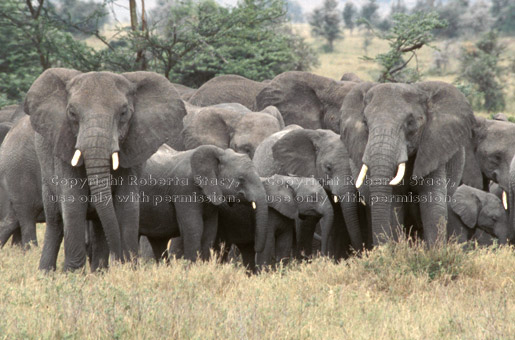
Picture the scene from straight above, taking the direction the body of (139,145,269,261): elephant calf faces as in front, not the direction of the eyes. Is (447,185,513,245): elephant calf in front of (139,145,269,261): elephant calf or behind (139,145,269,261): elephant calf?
in front

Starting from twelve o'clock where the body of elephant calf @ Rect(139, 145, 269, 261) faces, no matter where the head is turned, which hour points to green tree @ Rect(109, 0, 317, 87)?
The green tree is roughly at 9 o'clock from the elephant calf.

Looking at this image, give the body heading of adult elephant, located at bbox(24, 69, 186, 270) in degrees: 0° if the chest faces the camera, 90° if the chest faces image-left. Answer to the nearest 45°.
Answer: approximately 0°

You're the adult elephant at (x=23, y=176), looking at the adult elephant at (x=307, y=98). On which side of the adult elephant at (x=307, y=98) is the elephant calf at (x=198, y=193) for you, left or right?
right

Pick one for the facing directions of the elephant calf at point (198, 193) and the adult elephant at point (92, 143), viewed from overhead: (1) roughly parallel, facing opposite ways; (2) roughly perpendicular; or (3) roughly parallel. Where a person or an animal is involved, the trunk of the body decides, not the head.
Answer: roughly perpendicular
